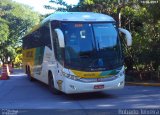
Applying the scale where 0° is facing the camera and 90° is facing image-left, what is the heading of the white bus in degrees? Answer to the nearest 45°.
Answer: approximately 315°
